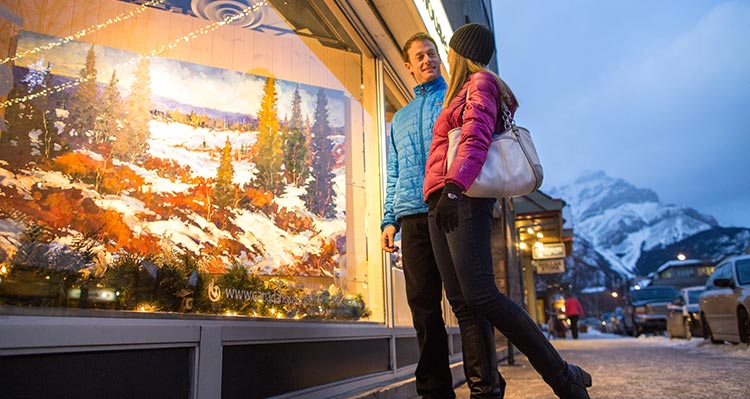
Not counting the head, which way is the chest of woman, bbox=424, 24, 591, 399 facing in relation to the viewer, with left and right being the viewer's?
facing to the left of the viewer

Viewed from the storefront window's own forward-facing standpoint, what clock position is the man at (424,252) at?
The man is roughly at 10 o'clock from the storefront window.

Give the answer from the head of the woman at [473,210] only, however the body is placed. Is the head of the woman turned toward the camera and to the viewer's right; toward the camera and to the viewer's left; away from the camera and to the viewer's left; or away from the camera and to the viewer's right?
away from the camera and to the viewer's left

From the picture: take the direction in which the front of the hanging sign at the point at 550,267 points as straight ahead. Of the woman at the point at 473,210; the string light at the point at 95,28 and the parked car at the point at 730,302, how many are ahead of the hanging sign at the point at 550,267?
3

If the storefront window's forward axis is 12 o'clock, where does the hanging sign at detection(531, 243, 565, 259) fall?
The hanging sign is roughly at 9 o'clock from the storefront window.

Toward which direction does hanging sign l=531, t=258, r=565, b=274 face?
toward the camera

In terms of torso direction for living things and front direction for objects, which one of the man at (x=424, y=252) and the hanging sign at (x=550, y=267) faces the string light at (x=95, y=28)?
the hanging sign

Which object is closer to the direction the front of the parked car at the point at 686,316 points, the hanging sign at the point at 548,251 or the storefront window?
the storefront window

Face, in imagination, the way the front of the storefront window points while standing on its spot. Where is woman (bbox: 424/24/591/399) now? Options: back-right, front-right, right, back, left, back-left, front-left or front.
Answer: front

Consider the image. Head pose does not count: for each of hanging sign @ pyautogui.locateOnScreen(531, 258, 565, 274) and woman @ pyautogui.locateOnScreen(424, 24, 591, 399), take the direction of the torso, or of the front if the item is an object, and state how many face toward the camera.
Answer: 1

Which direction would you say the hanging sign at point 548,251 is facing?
toward the camera

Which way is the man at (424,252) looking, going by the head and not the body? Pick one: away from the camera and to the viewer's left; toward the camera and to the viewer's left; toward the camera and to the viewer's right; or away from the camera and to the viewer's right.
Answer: toward the camera and to the viewer's right
